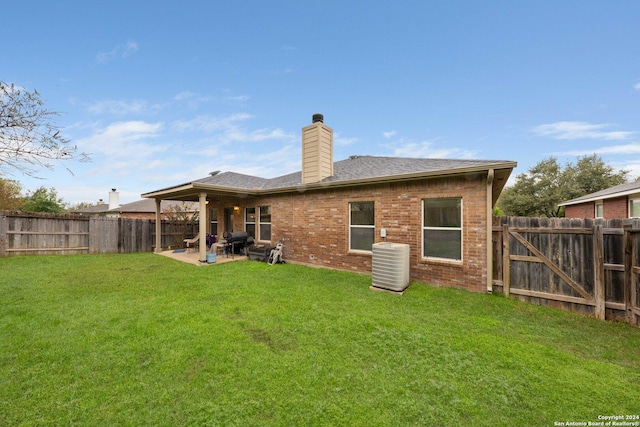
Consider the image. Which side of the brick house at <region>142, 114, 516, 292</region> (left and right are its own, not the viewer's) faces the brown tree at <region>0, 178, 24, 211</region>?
left

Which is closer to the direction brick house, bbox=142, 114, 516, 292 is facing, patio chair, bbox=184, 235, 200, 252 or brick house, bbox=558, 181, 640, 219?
the brick house

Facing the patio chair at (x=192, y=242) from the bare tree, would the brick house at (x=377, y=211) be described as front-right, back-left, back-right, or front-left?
front-right

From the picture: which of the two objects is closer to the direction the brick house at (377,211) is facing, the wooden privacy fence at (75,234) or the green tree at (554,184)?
the green tree

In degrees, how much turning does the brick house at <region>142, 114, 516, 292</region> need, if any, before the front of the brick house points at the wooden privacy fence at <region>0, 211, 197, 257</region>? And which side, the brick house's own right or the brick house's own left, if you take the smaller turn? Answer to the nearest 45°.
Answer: approximately 135° to the brick house's own left

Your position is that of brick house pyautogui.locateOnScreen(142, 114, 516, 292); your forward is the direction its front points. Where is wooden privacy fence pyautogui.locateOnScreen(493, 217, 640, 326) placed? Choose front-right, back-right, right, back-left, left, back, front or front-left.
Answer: right

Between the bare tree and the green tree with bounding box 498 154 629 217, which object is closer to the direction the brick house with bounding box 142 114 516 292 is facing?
the green tree

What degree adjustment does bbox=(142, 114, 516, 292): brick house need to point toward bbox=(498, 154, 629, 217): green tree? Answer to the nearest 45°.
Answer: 0° — it already faces it

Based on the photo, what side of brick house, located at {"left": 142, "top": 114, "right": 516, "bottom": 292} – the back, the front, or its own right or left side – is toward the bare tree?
back

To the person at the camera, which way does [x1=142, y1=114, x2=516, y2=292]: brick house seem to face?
facing away from the viewer and to the right of the viewer

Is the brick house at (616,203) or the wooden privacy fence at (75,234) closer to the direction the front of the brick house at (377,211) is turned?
the brick house
